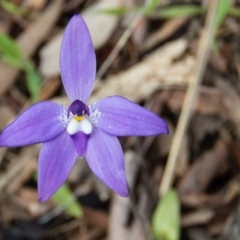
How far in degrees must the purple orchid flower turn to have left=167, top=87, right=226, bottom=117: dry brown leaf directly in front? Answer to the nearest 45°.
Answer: approximately 135° to its left

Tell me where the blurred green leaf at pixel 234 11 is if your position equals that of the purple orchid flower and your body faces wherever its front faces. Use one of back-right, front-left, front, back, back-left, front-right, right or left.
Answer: back-left

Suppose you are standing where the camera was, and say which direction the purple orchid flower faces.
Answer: facing the viewer

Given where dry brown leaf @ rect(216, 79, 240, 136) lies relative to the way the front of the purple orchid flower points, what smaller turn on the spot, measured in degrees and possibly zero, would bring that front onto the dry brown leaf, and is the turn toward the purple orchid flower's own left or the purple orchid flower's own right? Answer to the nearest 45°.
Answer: approximately 135° to the purple orchid flower's own left

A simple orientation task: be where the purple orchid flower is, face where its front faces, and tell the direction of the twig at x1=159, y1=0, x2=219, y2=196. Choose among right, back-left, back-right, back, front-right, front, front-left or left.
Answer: back-left
